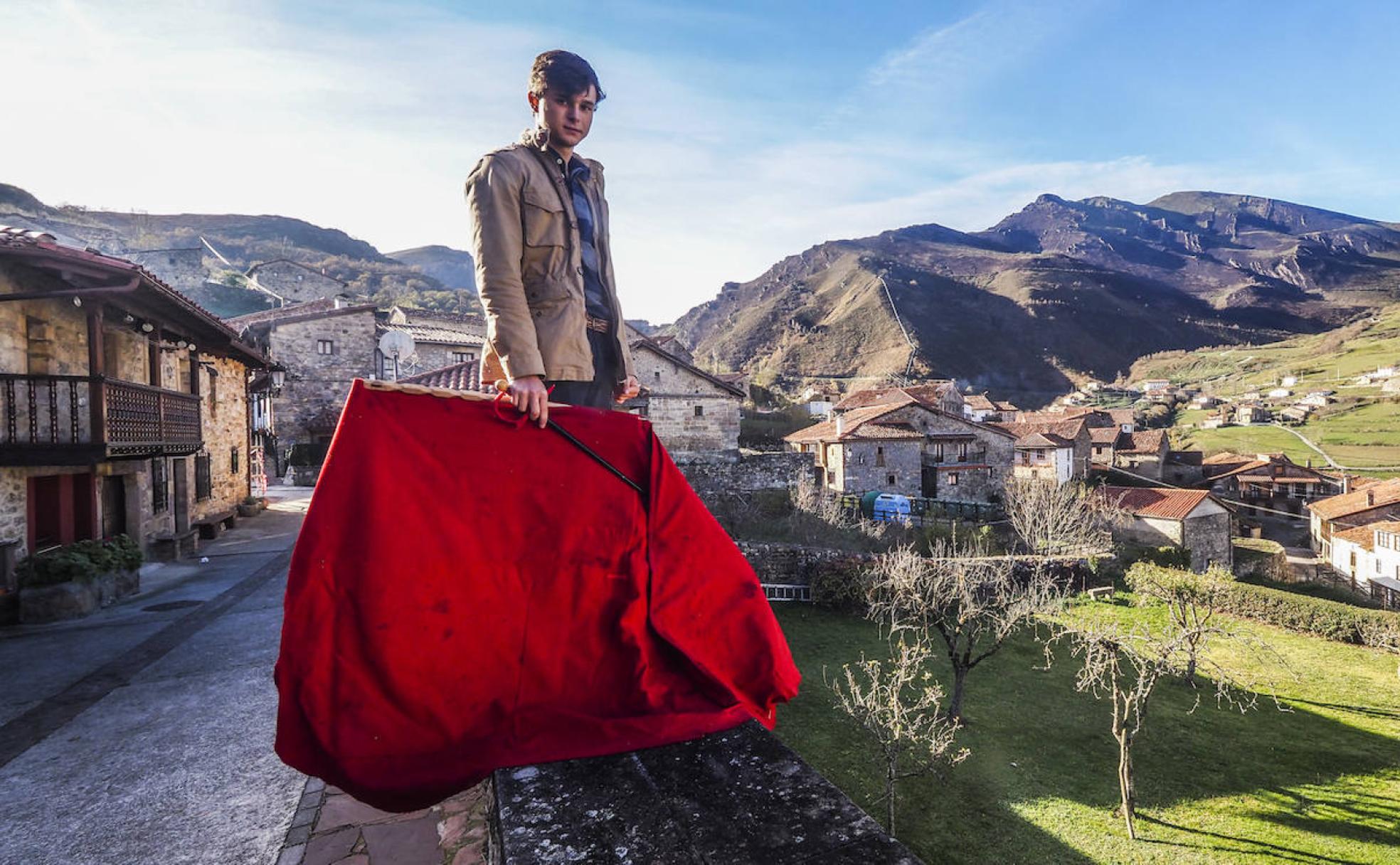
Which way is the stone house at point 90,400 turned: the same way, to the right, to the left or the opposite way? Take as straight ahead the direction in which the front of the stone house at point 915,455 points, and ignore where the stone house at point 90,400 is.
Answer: to the left

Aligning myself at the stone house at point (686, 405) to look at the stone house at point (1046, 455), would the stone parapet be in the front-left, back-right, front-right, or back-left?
back-right

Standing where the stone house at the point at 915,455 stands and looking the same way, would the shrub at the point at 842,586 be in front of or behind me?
in front

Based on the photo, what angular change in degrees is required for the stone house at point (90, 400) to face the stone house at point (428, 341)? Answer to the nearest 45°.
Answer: approximately 90° to its left

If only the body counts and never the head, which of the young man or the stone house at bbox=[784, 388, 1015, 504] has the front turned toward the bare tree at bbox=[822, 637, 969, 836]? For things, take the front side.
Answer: the stone house

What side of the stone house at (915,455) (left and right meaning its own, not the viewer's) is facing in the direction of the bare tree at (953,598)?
front

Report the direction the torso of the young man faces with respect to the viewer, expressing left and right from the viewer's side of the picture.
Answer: facing the viewer and to the right of the viewer

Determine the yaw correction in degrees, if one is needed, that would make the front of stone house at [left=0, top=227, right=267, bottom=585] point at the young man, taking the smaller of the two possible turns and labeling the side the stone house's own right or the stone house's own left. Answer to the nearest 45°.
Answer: approximately 45° to the stone house's own right

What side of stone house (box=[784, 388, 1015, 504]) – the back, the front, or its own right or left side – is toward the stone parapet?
front

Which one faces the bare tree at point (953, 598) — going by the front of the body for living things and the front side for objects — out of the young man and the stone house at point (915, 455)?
the stone house

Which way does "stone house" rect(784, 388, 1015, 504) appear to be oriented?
toward the camera
